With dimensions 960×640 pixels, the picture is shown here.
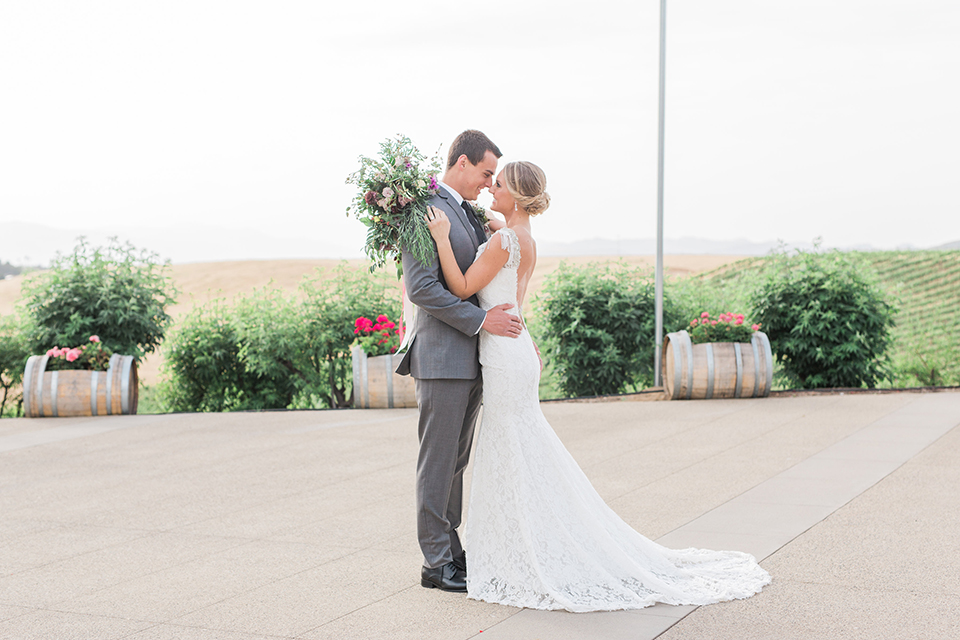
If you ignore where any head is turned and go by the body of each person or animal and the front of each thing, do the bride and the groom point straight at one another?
yes

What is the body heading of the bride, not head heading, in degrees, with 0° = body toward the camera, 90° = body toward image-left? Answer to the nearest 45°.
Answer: approximately 90°

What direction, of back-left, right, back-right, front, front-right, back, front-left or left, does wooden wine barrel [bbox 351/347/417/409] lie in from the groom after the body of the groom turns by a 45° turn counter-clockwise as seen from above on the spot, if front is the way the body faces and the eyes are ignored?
front-left

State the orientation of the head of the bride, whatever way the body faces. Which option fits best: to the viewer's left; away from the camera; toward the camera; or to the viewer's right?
to the viewer's left

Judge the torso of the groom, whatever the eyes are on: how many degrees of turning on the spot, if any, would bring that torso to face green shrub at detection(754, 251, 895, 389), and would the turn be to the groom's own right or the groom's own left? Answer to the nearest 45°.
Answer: approximately 45° to the groom's own left

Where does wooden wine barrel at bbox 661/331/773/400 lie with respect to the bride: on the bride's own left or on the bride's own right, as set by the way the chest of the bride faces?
on the bride's own right

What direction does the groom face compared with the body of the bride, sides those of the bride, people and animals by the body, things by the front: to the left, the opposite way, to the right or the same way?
the opposite way

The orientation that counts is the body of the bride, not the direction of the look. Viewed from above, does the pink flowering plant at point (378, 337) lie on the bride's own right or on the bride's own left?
on the bride's own right

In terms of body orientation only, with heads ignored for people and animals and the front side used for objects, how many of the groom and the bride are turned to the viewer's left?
1

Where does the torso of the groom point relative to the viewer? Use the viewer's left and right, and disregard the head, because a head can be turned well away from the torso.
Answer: facing to the right of the viewer

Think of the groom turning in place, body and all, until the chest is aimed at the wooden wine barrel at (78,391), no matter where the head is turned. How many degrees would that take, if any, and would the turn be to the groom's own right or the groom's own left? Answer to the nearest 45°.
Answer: approximately 135° to the groom's own left

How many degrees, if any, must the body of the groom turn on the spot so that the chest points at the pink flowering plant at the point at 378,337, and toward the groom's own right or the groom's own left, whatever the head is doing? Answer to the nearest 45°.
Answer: approximately 90° to the groom's own left
